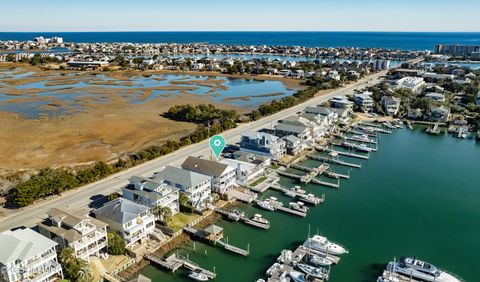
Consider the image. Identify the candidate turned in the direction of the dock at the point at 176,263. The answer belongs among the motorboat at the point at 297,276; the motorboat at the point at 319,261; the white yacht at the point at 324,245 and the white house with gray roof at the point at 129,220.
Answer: the white house with gray roof

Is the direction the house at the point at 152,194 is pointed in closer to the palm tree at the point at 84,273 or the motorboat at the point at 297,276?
the motorboat

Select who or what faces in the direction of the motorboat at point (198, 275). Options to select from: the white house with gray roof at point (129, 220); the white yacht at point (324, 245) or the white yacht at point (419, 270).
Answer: the white house with gray roof
